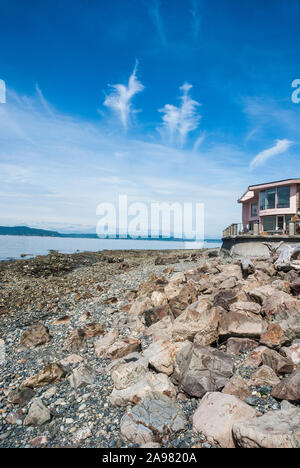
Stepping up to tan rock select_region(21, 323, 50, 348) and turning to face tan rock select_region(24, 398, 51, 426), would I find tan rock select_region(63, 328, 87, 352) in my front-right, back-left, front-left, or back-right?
front-left

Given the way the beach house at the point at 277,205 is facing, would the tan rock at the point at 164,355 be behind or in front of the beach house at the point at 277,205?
in front

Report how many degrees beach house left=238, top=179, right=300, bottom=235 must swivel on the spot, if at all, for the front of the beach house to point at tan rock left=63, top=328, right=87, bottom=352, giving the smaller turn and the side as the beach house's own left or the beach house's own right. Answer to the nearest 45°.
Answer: approximately 45° to the beach house's own left

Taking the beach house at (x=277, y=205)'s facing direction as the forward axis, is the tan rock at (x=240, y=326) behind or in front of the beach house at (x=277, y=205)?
in front

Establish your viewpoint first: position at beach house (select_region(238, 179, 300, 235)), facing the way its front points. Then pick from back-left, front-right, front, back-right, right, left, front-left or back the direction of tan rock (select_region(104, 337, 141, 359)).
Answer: front-left

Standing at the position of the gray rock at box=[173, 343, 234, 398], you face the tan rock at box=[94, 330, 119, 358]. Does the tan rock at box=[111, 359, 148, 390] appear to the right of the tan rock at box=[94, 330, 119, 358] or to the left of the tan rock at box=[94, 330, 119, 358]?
left

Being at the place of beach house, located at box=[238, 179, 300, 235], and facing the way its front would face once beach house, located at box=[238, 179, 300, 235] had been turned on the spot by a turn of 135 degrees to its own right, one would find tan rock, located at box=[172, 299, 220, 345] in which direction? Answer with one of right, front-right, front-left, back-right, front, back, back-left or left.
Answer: back

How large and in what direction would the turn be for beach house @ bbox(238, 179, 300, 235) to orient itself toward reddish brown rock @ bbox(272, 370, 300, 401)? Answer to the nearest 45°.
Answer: approximately 45° to its left

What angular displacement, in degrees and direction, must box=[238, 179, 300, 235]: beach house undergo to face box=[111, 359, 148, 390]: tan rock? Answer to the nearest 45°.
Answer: approximately 45° to its left

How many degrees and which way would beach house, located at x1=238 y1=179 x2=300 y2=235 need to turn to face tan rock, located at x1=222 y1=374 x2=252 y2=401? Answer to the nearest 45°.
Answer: approximately 45° to its left

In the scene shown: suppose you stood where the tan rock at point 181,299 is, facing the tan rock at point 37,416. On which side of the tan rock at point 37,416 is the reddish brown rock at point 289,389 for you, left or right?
left

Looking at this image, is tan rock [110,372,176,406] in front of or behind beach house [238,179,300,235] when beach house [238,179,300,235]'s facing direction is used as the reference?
in front

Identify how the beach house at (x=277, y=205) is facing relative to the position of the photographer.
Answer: facing the viewer and to the left of the viewer

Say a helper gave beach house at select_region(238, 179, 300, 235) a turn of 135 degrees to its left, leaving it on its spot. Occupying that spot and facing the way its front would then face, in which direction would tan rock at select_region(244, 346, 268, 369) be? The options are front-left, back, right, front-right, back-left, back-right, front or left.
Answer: right
